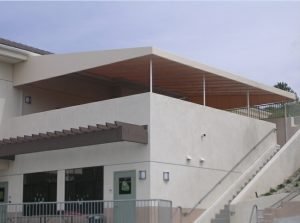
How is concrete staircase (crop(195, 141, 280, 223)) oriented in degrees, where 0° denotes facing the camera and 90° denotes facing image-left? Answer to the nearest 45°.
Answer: approximately 45°

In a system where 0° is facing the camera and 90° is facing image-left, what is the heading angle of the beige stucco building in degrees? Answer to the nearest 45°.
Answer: approximately 45°
